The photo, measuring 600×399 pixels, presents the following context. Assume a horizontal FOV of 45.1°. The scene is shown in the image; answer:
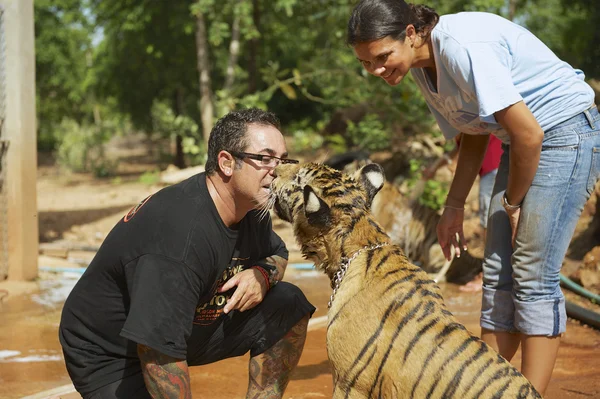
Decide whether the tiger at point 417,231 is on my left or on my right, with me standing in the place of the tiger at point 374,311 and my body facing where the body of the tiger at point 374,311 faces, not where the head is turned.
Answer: on my right

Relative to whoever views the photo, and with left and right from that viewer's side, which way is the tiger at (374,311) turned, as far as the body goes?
facing away from the viewer and to the left of the viewer

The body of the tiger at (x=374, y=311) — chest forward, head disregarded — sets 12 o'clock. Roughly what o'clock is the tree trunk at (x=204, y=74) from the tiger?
The tree trunk is roughly at 1 o'clock from the tiger.

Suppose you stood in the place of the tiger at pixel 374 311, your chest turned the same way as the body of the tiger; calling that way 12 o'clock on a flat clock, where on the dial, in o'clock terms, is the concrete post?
The concrete post is roughly at 12 o'clock from the tiger.
